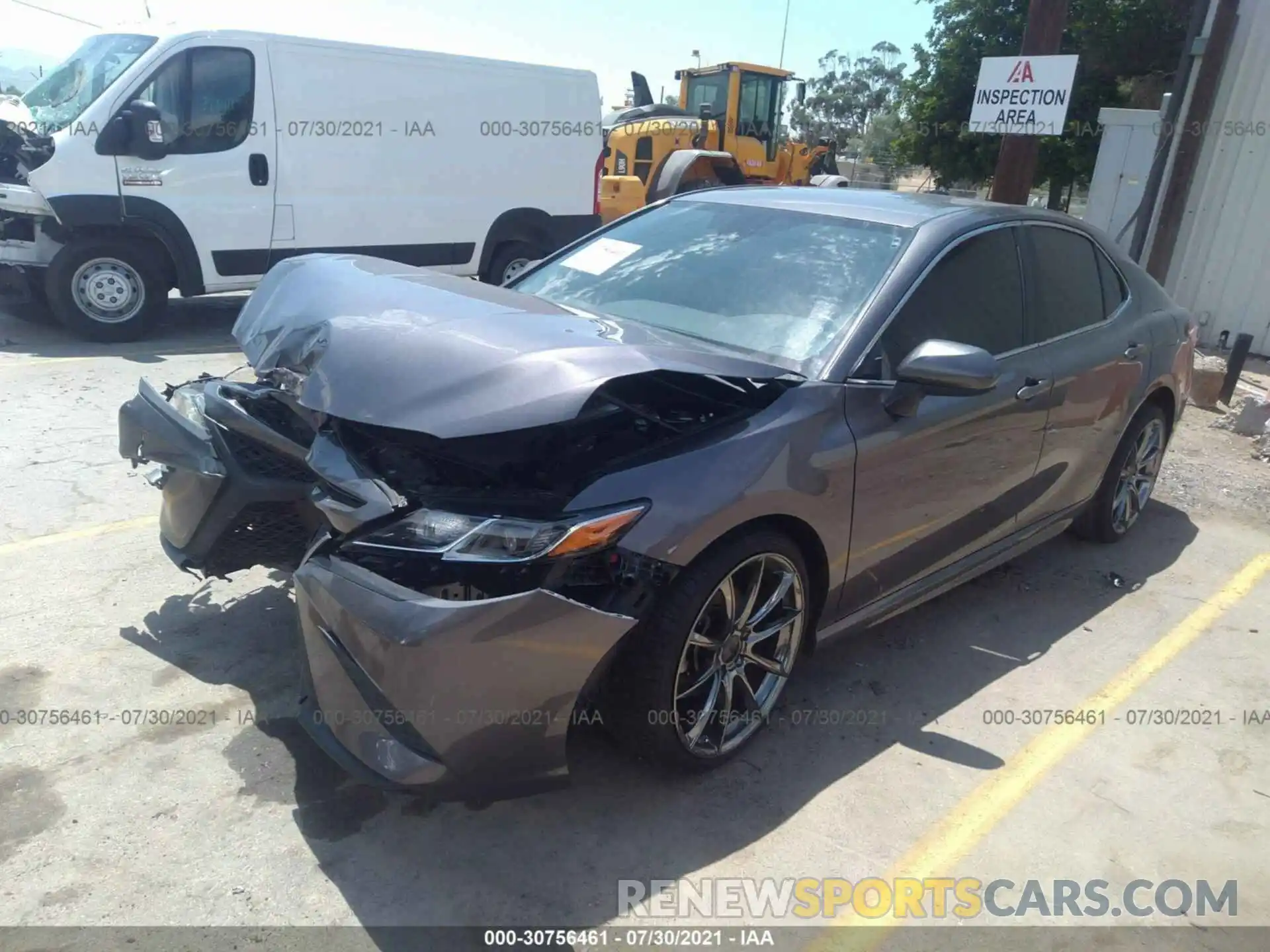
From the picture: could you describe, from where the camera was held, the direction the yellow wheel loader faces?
facing away from the viewer and to the right of the viewer

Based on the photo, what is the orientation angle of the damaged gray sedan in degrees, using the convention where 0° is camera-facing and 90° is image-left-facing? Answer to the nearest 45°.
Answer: approximately 45°

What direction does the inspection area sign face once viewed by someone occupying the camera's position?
facing the viewer

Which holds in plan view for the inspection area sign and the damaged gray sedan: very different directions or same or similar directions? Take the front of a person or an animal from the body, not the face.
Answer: same or similar directions

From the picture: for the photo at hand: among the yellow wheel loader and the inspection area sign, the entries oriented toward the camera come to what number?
1

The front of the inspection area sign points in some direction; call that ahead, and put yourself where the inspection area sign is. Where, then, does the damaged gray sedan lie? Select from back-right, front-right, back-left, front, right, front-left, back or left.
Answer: front

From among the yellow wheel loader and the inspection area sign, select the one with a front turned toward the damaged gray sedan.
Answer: the inspection area sign

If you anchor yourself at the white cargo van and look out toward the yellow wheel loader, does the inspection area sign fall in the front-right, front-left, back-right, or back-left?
front-right

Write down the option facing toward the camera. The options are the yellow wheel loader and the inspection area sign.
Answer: the inspection area sign

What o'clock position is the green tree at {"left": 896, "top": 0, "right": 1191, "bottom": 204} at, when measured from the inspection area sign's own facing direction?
The green tree is roughly at 6 o'clock from the inspection area sign.

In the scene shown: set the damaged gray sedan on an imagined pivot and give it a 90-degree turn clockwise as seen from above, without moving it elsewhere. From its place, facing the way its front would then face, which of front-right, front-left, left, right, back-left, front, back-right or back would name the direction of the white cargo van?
front

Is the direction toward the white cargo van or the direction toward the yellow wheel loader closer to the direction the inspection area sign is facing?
the white cargo van

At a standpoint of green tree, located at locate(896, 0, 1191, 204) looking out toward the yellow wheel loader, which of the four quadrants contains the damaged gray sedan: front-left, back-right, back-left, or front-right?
front-left

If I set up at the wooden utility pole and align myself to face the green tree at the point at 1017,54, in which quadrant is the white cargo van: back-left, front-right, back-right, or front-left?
back-left

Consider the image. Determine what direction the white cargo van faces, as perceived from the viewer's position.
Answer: facing the viewer and to the left of the viewer

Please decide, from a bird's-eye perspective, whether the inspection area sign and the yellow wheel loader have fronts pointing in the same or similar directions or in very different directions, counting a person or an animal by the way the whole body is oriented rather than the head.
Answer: very different directions
